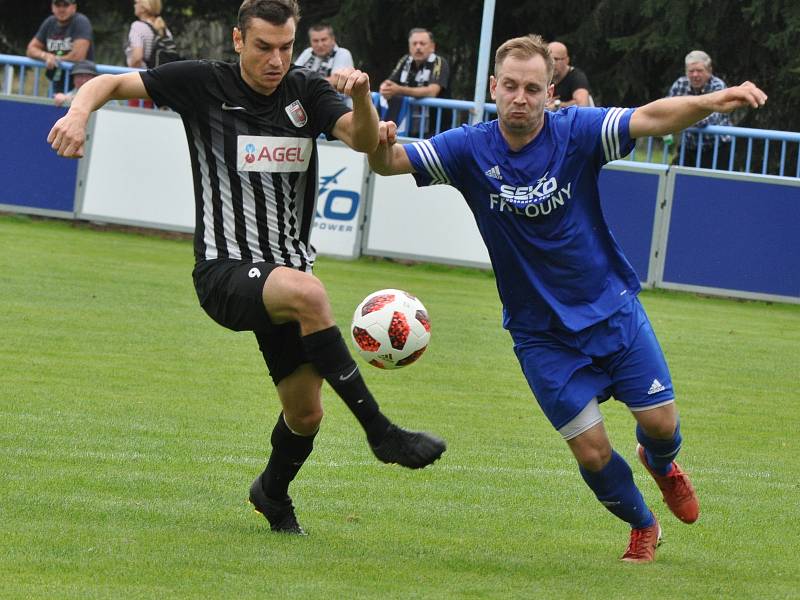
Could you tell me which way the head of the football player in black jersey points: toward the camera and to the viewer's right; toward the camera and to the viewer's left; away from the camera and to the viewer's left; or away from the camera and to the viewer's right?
toward the camera and to the viewer's right

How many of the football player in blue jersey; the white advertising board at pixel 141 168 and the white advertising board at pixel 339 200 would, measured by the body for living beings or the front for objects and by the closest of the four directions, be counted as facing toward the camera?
3

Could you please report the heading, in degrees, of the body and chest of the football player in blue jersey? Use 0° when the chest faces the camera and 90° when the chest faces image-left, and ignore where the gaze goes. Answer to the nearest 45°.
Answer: approximately 0°

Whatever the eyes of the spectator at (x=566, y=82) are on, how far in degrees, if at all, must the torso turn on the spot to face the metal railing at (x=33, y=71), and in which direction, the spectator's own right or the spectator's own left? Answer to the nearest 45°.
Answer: approximately 45° to the spectator's own right

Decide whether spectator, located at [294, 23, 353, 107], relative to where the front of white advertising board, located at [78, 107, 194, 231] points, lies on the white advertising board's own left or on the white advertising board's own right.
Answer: on the white advertising board's own left

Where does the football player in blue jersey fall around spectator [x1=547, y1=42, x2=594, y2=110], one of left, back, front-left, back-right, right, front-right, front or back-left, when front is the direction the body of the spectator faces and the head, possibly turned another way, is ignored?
front-left

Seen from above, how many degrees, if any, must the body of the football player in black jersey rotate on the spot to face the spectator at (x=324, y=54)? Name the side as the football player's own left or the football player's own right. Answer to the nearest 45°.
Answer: approximately 135° to the football player's own left

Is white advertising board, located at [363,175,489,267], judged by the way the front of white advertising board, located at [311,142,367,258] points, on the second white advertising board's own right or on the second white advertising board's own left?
on the second white advertising board's own left

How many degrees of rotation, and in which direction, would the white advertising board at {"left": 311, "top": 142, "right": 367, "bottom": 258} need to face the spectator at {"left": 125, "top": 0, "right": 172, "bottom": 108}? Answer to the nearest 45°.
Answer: approximately 135° to its right

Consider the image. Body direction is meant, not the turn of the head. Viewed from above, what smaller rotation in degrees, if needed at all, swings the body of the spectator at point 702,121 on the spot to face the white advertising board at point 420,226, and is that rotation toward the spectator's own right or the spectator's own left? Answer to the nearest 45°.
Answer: approximately 90° to the spectator's own right

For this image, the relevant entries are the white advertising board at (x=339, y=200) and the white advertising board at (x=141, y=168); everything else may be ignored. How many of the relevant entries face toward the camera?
2

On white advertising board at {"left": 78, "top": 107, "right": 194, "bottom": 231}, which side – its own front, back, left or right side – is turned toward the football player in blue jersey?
front

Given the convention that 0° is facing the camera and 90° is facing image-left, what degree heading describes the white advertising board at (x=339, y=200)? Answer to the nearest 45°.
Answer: approximately 0°

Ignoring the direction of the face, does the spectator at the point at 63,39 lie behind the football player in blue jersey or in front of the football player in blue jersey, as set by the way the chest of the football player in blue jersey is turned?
behind
